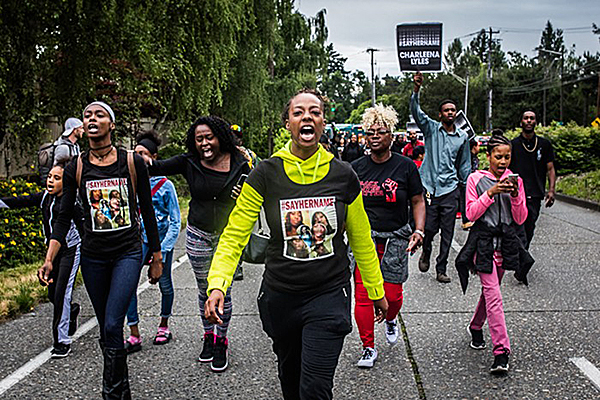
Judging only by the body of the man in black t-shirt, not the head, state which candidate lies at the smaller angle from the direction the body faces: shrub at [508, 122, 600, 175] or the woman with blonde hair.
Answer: the woman with blonde hair

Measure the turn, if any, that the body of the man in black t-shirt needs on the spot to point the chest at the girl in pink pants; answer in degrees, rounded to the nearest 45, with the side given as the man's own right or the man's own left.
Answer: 0° — they already face them

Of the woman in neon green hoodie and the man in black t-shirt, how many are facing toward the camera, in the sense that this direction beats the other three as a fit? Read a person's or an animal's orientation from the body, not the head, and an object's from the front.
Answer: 2

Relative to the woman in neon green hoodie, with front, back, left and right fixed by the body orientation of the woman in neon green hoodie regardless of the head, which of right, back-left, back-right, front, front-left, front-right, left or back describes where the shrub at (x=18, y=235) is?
back-right

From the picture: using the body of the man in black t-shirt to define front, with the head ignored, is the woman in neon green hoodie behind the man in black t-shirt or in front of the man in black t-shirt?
in front

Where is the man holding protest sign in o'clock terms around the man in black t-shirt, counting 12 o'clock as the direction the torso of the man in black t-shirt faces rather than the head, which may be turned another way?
The man holding protest sign is roughly at 2 o'clock from the man in black t-shirt.

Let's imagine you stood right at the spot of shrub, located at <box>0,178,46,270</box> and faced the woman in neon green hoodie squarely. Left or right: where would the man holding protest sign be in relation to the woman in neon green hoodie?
left

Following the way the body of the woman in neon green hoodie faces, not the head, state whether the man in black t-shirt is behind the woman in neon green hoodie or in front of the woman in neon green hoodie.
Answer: behind
